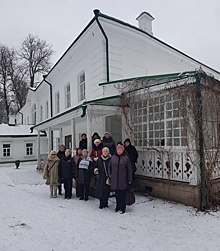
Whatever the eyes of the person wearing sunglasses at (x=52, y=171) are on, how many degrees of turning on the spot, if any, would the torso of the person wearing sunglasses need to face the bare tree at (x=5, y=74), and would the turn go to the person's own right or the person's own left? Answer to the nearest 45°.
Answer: approximately 180°

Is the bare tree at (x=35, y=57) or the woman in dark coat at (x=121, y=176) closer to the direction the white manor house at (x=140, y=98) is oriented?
the woman in dark coat

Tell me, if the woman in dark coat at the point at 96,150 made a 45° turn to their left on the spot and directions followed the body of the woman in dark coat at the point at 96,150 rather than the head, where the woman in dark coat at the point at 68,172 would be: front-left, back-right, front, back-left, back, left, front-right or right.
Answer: back-right

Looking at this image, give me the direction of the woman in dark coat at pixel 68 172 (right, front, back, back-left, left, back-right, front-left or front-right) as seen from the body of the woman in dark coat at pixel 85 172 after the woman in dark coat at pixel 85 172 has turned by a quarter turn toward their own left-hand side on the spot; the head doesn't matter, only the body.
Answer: back-left

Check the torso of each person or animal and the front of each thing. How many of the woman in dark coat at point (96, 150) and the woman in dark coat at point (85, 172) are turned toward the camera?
2

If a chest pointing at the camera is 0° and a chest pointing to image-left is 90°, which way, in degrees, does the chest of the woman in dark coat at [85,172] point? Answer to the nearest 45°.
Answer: approximately 0°

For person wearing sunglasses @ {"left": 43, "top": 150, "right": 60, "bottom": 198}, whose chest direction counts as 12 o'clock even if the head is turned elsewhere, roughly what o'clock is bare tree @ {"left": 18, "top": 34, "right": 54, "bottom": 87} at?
The bare tree is roughly at 6 o'clock from the person wearing sunglasses.

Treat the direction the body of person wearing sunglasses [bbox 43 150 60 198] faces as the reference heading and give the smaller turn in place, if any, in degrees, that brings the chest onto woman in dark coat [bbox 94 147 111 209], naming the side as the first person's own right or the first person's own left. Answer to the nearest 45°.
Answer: approximately 45° to the first person's own left

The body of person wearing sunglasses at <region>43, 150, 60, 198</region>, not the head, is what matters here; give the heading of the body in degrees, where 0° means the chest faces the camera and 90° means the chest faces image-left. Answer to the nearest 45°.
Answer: approximately 0°
